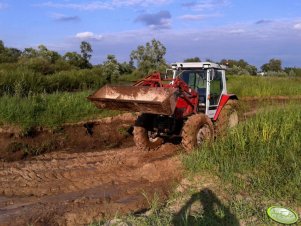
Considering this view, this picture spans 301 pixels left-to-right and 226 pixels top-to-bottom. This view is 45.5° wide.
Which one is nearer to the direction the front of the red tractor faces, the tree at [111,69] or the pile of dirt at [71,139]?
the pile of dirt

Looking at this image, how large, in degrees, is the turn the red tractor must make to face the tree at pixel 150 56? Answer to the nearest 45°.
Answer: approximately 135° to its right

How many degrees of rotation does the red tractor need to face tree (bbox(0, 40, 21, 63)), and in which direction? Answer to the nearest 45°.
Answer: approximately 90° to its right

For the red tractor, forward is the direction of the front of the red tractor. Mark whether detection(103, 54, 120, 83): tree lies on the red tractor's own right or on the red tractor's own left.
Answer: on the red tractor's own right

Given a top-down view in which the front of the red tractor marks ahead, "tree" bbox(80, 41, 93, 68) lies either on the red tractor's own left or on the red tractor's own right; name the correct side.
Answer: on the red tractor's own right

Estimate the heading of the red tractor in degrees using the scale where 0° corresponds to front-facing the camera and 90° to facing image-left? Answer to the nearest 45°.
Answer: approximately 45°

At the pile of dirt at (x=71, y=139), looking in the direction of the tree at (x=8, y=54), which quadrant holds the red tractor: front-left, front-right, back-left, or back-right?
back-right
